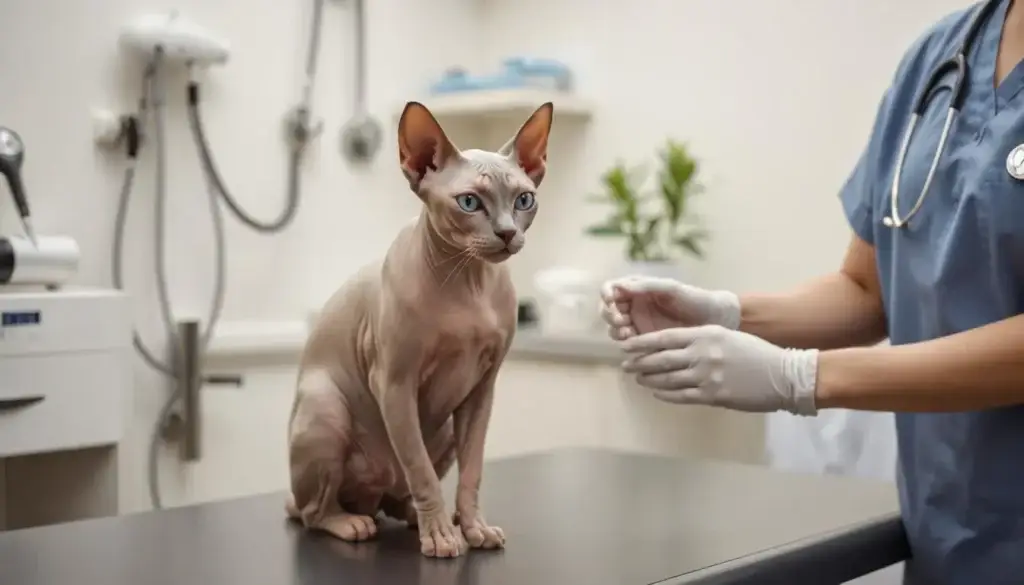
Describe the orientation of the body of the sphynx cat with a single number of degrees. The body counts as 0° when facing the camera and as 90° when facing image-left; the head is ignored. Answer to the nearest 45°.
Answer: approximately 315°

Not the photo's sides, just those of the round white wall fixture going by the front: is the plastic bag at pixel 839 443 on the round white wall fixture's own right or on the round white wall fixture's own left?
on the round white wall fixture's own left

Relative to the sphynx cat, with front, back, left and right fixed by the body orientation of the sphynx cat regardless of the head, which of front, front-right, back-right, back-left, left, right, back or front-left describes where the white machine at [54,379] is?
back

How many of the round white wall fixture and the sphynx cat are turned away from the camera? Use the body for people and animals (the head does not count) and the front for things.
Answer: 0

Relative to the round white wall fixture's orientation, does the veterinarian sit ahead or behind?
ahead

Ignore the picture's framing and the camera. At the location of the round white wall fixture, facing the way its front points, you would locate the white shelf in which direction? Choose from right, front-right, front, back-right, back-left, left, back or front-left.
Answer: left

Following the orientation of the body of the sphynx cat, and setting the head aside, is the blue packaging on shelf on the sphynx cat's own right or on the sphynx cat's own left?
on the sphynx cat's own left

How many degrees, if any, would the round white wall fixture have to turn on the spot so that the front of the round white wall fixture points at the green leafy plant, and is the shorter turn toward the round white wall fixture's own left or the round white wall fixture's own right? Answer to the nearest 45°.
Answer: approximately 90° to the round white wall fixture's own left

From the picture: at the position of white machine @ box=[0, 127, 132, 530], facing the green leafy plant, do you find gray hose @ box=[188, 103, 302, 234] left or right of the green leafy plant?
left

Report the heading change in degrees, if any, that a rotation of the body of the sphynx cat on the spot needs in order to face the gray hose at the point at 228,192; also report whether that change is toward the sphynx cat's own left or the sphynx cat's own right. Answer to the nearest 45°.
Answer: approximately 135° to the sphynx cat's own left

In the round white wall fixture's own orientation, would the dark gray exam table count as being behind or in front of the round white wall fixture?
in front
